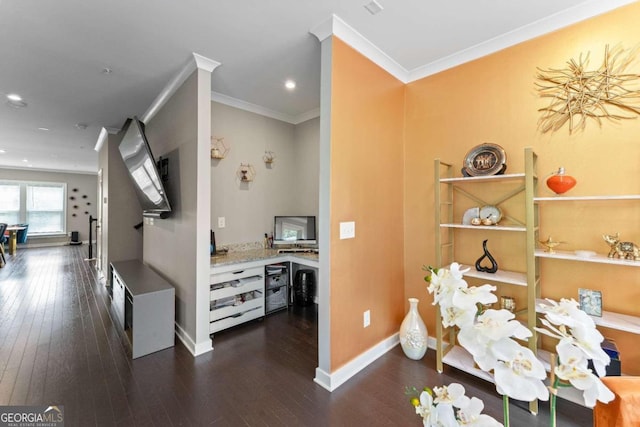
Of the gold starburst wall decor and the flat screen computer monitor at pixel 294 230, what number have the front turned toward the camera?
2

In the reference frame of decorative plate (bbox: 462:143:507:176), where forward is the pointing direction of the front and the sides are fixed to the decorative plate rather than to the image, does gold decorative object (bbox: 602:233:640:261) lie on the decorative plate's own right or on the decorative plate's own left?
on the decorative plate's own left

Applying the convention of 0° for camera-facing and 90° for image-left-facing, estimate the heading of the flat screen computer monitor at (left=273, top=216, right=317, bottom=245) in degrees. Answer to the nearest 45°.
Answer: approximately 0°

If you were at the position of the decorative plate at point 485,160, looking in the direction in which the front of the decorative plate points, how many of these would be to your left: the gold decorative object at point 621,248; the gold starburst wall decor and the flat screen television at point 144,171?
2

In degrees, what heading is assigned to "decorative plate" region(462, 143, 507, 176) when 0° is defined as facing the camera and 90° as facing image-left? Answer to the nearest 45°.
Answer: approximately 0°

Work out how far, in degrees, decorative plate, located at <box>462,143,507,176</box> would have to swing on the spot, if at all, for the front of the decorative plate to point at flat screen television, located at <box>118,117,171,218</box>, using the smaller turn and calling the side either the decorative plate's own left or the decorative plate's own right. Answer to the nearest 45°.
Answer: approximately 90° to the decorative plate's own right
